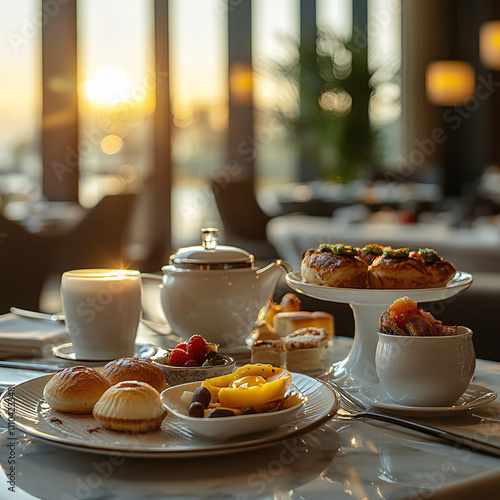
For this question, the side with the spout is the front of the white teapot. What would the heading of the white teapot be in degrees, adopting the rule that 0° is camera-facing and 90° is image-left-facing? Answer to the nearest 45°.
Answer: approximately 270°

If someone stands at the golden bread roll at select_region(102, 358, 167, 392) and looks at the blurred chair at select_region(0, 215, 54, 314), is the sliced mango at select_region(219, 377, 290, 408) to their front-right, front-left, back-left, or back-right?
back-right
